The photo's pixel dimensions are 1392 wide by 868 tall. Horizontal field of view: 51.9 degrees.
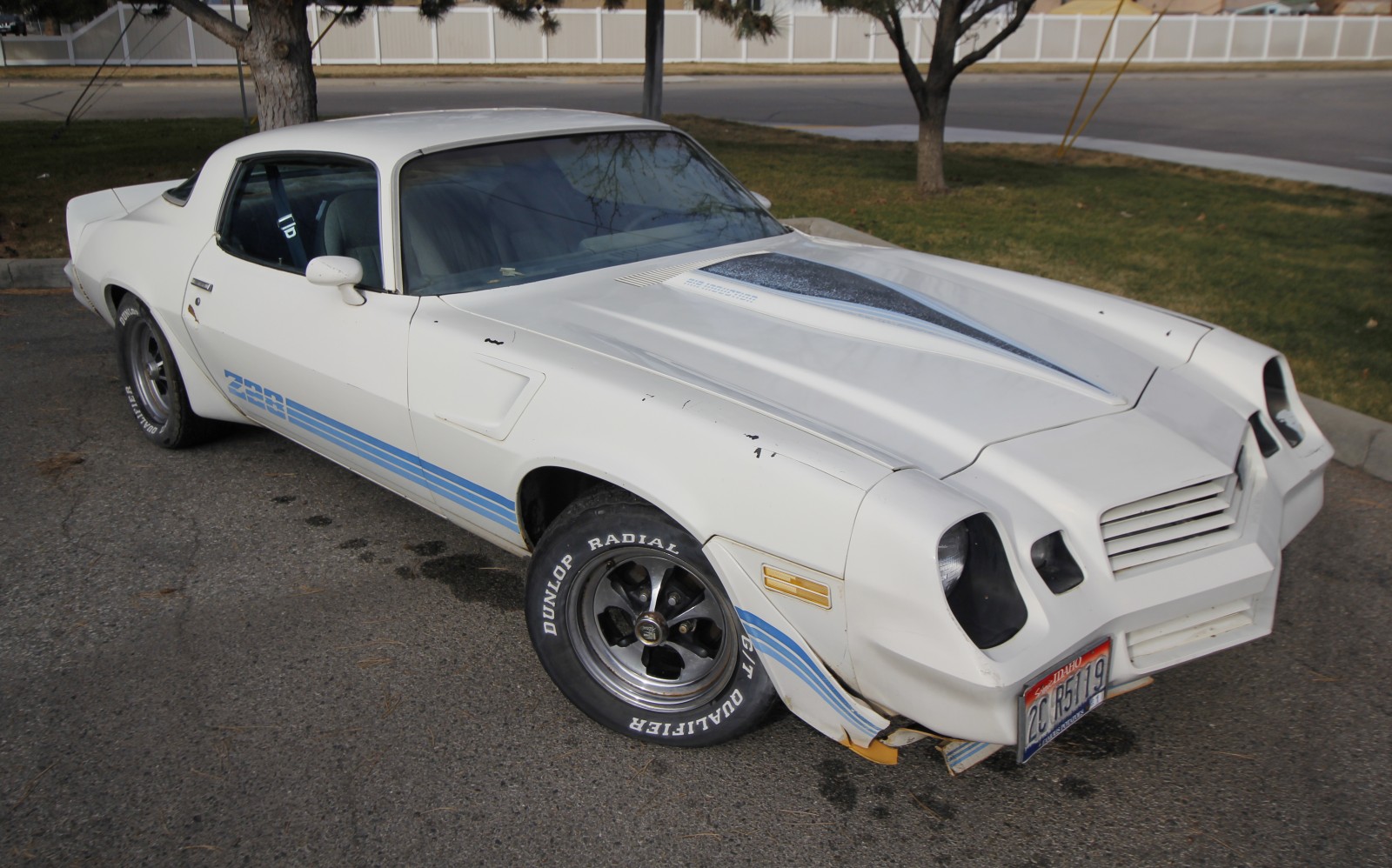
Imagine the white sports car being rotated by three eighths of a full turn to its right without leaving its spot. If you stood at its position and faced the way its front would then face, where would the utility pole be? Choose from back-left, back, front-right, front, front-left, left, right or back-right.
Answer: right

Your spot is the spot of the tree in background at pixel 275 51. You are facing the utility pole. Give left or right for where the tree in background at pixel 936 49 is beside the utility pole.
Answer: right

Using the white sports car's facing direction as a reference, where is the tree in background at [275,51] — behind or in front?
behind

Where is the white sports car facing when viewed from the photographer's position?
facing the viewer and to the right of the viewer

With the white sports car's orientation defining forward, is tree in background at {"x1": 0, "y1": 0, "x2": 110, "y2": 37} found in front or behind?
behind

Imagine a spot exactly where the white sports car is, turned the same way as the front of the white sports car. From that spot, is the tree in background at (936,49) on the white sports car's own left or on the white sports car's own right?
on the white sports car's own left

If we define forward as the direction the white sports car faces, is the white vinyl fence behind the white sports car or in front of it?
behind
